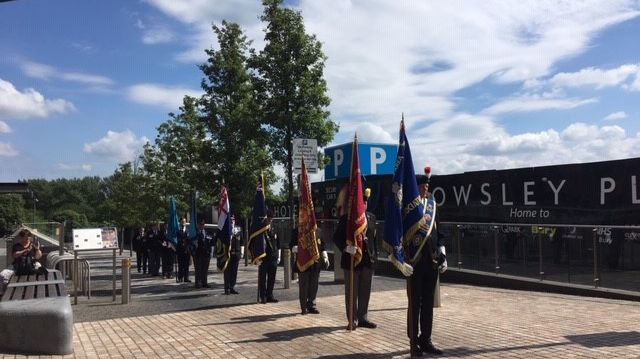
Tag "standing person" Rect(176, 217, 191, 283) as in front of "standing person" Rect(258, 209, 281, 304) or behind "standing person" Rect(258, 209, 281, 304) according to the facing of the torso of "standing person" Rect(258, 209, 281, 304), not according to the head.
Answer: behind

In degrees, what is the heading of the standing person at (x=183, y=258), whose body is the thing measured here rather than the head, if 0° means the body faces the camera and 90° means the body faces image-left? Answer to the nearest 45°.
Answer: approximately 315°

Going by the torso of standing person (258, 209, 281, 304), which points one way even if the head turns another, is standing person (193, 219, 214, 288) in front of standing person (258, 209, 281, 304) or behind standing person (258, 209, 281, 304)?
behind

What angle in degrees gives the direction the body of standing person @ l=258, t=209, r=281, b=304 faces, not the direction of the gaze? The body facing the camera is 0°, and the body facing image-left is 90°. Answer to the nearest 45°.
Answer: approximately 315°
